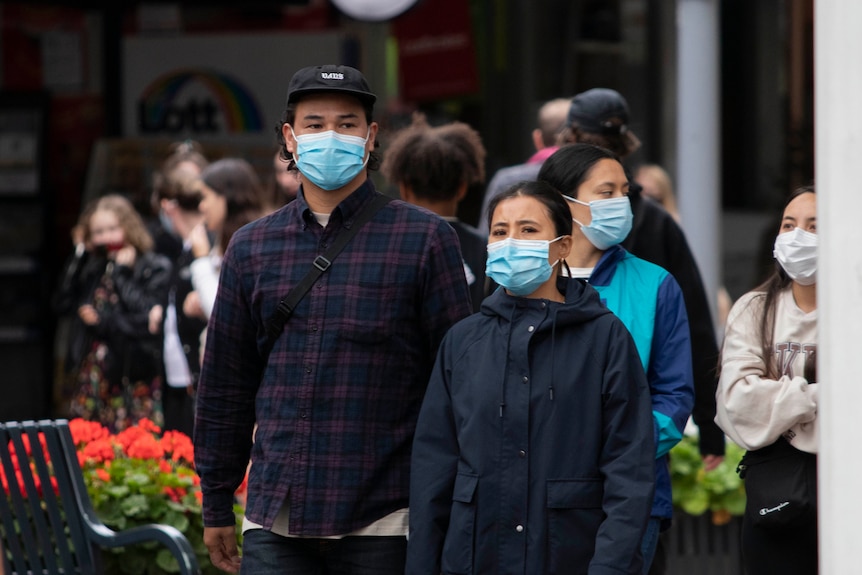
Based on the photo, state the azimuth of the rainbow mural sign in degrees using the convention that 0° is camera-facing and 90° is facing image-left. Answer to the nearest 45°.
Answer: approximately 0°

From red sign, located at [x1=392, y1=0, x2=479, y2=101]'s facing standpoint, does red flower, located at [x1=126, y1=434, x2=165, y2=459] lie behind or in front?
in front

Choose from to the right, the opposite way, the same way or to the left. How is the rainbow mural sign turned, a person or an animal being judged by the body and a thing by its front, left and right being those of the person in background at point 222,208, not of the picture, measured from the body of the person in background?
to the left

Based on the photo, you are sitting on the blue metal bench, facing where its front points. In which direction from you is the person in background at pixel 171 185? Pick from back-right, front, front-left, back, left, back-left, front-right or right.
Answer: front-left

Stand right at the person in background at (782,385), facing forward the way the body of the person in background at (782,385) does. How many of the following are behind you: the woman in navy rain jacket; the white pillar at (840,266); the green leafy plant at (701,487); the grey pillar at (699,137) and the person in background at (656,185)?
3

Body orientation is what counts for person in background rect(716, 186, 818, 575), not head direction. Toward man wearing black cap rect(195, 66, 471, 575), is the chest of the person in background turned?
no

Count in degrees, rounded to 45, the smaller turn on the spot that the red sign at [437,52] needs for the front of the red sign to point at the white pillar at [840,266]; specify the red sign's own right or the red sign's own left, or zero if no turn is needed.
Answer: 0° — it already faces it

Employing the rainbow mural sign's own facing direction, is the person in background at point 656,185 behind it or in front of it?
in front

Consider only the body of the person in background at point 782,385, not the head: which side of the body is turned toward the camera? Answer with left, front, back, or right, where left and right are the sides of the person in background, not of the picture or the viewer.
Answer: front

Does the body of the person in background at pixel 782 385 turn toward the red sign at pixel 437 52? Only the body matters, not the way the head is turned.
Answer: no

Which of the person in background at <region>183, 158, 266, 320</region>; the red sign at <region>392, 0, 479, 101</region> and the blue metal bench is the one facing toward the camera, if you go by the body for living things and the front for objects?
the red sign

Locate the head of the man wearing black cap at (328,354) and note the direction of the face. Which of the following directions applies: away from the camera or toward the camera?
toward the camera

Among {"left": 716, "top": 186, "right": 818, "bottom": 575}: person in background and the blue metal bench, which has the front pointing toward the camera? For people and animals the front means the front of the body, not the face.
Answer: the person in background

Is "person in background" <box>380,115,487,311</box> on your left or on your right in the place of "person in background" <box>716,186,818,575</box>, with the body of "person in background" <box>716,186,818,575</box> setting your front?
on your right

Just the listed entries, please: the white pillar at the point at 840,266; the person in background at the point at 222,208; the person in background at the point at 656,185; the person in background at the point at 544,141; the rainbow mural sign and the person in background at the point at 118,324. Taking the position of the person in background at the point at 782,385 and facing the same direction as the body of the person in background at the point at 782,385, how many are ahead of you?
1

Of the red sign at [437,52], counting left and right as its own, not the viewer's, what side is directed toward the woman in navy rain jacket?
front

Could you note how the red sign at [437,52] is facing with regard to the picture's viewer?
facing the viewer
